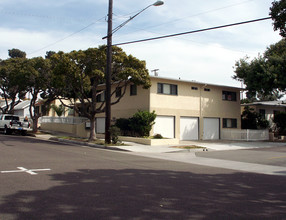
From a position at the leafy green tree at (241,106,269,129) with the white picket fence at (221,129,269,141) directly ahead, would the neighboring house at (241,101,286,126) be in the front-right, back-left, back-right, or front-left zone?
back-left
